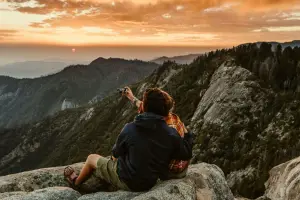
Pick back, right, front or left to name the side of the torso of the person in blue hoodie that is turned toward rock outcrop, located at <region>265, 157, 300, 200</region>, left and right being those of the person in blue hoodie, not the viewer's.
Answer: right

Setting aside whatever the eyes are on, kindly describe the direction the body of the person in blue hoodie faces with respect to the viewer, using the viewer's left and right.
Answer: facing away from the viewer and to the left of the viewer

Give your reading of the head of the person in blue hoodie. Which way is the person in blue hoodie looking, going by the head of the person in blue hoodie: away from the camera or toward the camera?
away from the camera
